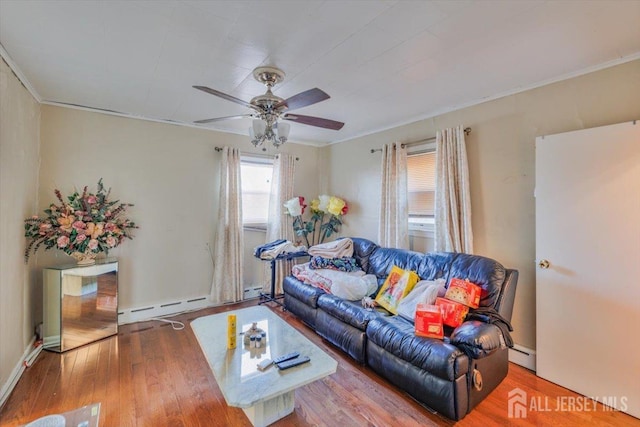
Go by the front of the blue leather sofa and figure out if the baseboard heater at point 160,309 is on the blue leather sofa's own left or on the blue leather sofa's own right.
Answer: on the blue leather sofa's own right

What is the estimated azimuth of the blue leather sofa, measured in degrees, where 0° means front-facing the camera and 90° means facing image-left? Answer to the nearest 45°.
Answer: approximately 45°

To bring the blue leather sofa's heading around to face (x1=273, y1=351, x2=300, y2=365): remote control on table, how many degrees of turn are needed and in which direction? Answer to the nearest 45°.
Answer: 0° — it already faces it

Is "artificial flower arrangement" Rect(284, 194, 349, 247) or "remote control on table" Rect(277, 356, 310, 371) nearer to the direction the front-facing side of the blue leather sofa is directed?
the remote control on table

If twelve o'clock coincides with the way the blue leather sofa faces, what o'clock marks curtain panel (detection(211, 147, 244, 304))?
The curtain panel is roughly at 2 o'clock from the blue leather sofa.

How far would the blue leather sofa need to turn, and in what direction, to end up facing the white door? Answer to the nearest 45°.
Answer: approximately 135° to its left
